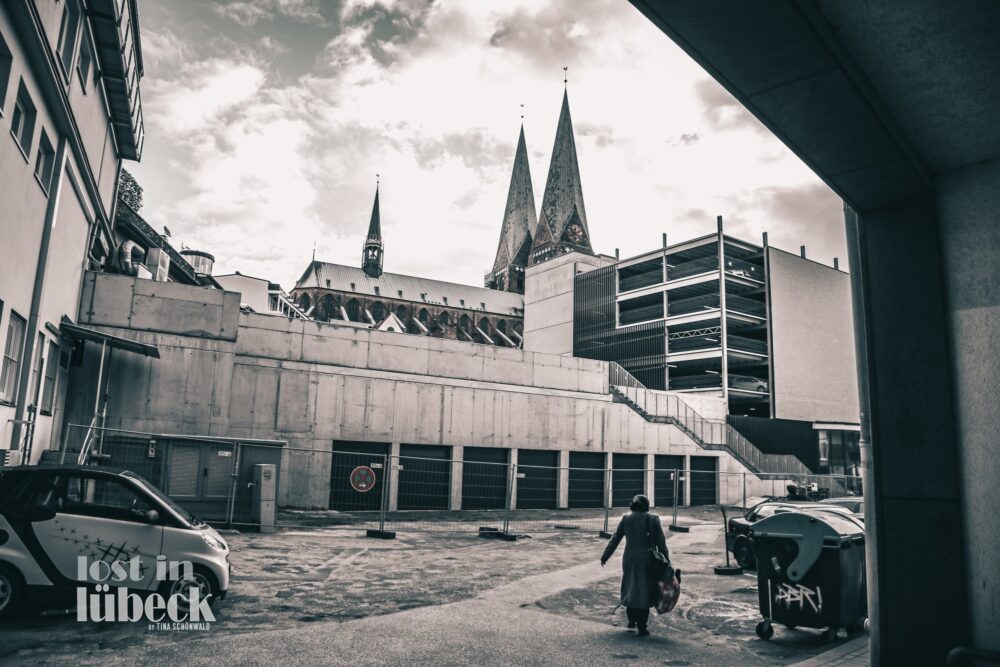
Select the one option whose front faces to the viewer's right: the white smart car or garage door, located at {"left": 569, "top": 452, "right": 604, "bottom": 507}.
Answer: the white smart car

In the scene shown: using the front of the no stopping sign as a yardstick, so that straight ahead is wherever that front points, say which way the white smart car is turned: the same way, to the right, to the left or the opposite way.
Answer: to the left

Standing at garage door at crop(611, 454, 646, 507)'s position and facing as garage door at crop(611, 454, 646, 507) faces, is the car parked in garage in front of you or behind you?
behind

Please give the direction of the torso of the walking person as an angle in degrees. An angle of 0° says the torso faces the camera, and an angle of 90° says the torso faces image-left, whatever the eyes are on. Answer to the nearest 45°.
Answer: approximately 180°

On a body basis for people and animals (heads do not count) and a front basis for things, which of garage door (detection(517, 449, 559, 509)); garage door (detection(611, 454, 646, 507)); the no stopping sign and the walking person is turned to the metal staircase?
the walking person

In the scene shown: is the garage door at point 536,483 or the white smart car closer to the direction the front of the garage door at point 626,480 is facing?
the white smart car

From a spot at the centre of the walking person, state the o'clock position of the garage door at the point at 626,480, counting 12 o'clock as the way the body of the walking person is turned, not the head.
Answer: The garage door is roughly at 12 o'clock from the walking person.

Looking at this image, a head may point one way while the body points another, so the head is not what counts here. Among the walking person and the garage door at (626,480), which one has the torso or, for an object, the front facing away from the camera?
the walking person

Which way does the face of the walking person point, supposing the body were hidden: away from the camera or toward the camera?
away from the camera

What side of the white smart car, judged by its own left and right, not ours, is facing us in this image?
right

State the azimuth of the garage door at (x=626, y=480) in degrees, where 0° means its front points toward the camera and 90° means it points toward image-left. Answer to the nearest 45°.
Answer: approximately 0°

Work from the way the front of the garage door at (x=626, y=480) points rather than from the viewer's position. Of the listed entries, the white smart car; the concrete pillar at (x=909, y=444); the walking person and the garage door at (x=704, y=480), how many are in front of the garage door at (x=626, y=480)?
3
